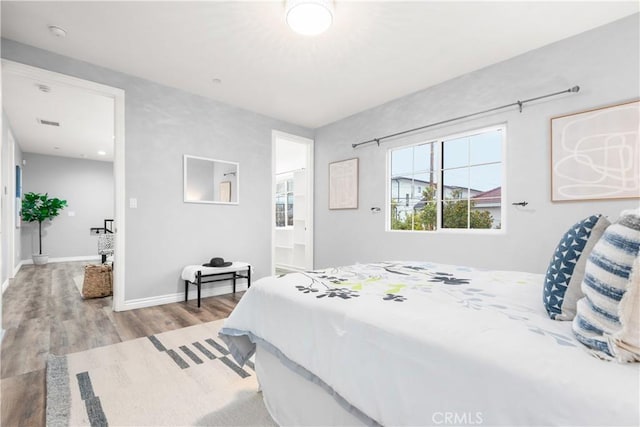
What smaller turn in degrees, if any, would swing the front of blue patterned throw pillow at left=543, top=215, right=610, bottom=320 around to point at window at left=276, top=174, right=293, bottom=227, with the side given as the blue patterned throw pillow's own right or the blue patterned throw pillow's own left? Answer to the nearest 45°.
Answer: approximately 45° to the blue patterned throw pillow's own right

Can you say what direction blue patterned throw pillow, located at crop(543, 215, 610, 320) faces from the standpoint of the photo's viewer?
facing to the left of the viewer

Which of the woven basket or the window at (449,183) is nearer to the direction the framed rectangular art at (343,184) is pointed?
the woven basket

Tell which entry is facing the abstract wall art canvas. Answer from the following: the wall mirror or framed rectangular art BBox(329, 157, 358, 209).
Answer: the wall mirror

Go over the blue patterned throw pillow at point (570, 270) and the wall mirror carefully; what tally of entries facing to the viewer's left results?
1

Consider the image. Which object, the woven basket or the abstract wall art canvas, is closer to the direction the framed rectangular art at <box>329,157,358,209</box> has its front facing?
the woven basket

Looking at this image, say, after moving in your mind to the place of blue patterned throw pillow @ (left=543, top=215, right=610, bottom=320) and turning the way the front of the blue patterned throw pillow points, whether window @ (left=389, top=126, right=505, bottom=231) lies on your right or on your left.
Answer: on your right

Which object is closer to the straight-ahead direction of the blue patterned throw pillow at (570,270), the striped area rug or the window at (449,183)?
the striped area rug

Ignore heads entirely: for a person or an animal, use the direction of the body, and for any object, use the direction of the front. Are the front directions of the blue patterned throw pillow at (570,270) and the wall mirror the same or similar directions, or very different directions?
very different directions

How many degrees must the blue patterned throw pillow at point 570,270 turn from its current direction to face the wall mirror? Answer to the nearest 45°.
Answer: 0° — it already faces it

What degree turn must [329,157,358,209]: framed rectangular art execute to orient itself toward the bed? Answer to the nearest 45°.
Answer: approximately 45° to its left

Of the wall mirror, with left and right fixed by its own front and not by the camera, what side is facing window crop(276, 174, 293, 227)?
left
